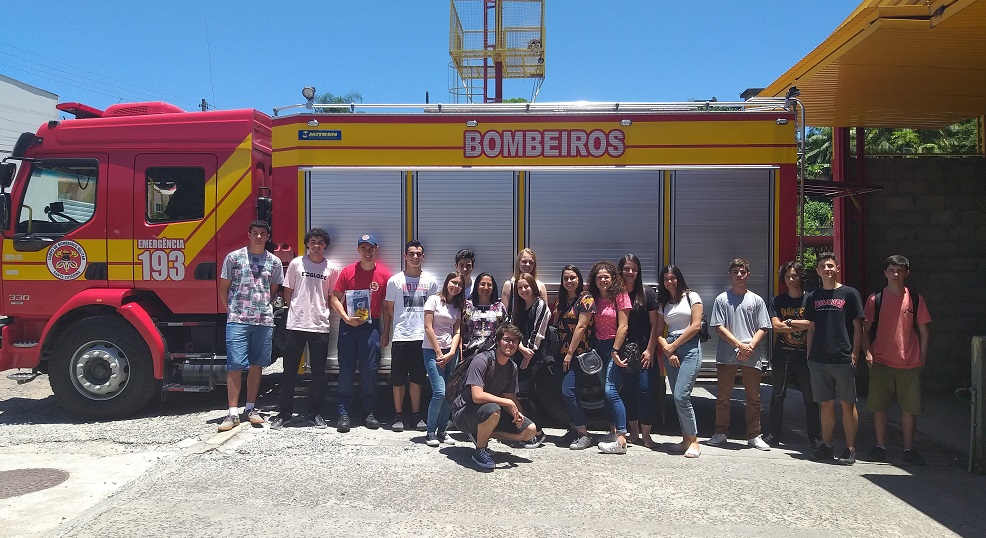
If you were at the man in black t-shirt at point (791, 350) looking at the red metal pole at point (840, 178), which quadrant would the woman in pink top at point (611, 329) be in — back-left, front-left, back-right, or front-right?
back-left

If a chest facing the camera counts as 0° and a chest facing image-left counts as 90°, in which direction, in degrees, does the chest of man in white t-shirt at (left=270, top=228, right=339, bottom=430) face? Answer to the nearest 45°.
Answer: approximately 0°

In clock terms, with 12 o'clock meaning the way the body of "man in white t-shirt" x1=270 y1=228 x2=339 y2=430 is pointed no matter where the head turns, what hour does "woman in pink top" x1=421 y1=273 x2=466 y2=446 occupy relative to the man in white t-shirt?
The woman in pink top is roughly at 10 o'clock from the man in white t-shirt.

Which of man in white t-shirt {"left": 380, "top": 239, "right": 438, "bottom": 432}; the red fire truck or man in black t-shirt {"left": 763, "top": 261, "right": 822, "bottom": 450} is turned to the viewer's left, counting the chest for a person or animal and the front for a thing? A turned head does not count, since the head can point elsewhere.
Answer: the red fire truck

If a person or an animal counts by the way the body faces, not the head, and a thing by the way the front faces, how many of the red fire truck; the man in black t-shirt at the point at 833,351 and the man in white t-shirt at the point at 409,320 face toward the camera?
2

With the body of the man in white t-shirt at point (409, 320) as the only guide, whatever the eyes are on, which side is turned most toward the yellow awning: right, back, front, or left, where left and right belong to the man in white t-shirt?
left

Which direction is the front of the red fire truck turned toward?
to the viewer's left

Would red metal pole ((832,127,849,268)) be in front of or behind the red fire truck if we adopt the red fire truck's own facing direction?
behind

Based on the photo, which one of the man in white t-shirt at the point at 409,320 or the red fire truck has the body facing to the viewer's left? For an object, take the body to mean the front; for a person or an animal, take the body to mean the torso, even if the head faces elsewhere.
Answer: the red fire truck
